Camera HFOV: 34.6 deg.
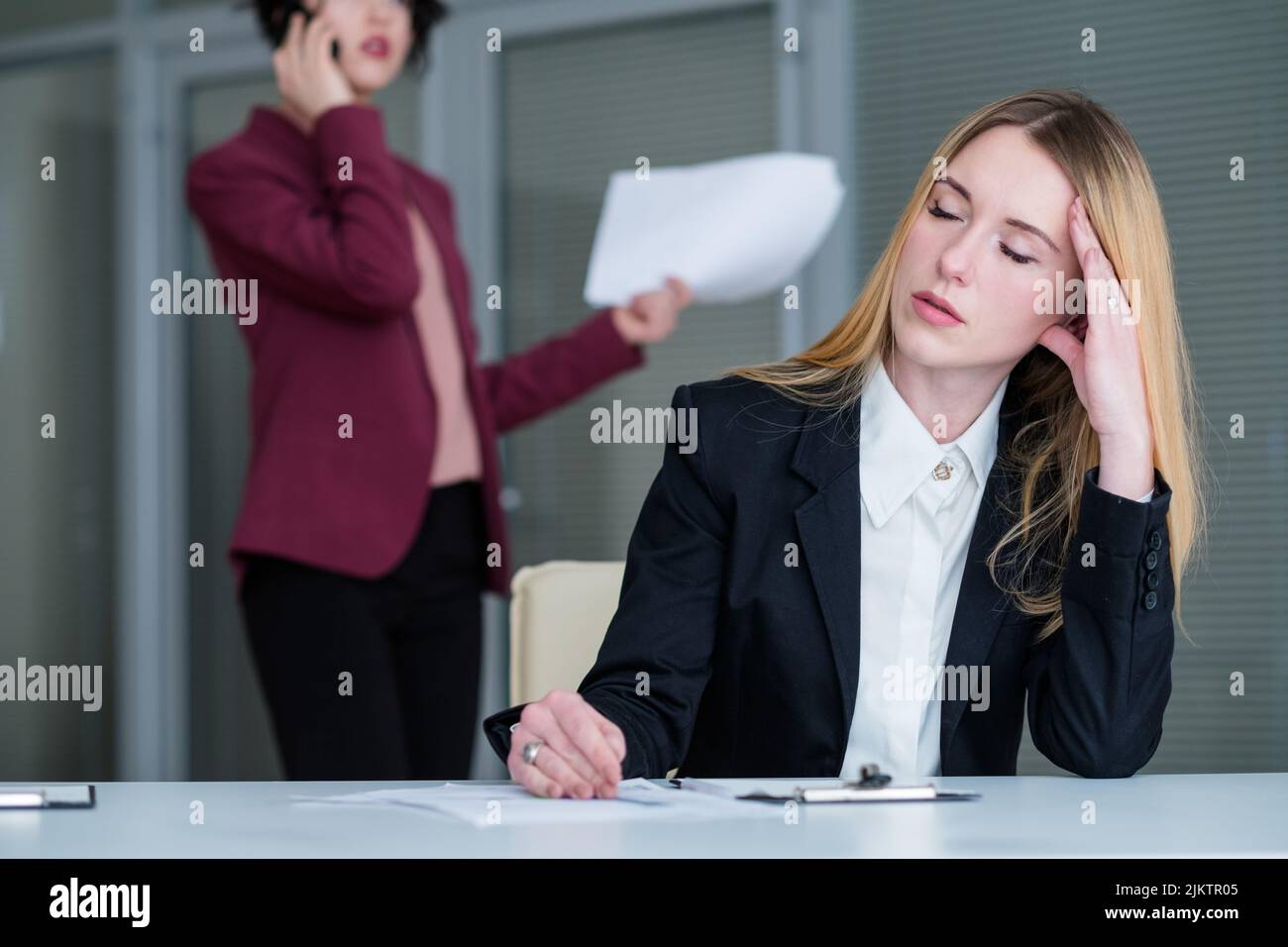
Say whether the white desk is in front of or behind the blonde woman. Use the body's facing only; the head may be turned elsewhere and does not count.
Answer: in front

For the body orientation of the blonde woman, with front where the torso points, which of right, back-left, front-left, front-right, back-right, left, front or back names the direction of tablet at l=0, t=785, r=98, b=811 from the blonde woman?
front-right

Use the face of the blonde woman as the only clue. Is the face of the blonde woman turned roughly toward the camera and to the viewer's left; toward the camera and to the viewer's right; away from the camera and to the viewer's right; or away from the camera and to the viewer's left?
toward the camera and to the viewer's left

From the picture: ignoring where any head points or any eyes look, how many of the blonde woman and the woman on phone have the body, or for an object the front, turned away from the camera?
0

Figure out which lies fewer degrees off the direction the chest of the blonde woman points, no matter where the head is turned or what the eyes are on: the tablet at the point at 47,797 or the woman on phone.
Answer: the tablet

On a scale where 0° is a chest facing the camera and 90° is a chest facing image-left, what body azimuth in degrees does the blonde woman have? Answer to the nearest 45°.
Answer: approximately 0°

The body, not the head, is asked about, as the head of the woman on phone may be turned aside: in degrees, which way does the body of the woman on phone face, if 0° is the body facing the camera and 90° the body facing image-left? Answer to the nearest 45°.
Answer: approximately 315°

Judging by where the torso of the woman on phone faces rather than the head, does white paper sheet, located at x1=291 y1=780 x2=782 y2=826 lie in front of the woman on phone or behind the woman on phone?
in front
